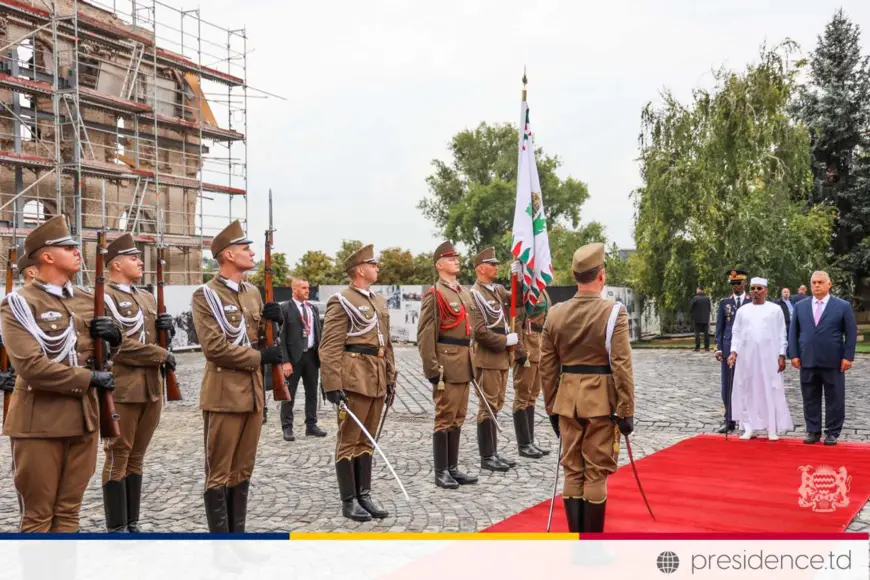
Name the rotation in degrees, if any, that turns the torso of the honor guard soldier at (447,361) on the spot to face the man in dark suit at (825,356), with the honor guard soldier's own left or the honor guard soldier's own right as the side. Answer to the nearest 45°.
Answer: approximately 90° to the honor guard soldier's own left

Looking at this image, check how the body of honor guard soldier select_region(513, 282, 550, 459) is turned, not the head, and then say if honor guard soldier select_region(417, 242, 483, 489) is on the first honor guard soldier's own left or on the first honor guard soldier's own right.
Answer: on the first honor guard soldier's own right

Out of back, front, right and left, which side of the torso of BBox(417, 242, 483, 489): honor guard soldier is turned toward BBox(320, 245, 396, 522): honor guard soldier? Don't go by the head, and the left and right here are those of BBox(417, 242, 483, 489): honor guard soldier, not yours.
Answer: right

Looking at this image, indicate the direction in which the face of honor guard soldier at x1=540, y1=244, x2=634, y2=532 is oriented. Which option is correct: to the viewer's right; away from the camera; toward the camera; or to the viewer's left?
away from the camera

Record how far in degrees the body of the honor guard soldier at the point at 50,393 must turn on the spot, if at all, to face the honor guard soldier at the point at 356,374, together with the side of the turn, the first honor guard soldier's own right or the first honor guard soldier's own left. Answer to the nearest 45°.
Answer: approximately 90° to the first honor guard soldier's own left

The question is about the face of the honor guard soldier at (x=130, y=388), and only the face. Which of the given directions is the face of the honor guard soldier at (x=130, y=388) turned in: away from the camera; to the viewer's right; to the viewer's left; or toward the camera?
to the viewer's right

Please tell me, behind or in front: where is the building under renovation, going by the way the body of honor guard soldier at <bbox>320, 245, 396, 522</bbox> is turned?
behind

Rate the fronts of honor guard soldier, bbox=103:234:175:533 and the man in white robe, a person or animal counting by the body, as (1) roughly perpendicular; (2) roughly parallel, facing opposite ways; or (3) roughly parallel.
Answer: roughly perpendicular

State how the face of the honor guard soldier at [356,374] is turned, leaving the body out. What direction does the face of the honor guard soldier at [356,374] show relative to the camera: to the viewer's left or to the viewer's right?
to the viewer's right

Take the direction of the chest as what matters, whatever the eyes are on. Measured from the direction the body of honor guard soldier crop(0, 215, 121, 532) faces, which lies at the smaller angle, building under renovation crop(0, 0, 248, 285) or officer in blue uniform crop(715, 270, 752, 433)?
the officer in blue uniform
